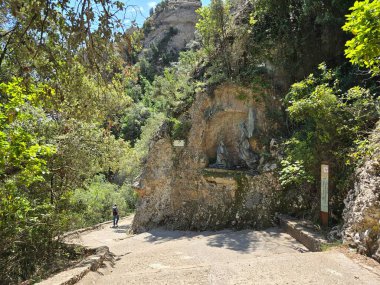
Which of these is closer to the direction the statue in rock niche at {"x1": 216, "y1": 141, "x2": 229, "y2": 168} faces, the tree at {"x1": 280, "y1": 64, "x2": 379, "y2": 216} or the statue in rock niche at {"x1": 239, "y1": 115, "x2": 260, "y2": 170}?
the tree

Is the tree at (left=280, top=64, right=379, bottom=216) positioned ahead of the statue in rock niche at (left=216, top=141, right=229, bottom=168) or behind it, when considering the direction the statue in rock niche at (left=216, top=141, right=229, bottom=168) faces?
ahead

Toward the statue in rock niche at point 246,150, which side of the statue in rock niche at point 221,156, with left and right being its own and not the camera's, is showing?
left

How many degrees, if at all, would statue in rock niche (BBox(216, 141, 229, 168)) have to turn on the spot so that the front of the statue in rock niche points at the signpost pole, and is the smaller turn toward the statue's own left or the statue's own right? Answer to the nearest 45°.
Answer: approximately 45° to the statue's own left

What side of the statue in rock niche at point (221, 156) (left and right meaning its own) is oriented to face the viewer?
front
